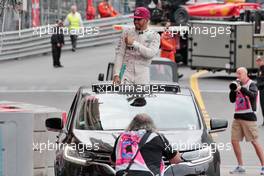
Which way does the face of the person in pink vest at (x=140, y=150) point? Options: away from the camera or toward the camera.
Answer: away from the camera

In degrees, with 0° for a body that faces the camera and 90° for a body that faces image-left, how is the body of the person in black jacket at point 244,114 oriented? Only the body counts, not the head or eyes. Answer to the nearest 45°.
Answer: approximately 45°

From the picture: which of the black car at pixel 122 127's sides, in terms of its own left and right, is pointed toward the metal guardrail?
back

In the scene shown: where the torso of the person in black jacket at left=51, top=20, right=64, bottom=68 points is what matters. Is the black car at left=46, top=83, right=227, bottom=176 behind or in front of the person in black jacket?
in front

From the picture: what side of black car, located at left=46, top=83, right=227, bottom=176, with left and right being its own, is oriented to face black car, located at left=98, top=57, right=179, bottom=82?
back

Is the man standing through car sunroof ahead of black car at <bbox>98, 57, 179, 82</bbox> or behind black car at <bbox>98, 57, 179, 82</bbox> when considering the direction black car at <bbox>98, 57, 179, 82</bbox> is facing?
ahead

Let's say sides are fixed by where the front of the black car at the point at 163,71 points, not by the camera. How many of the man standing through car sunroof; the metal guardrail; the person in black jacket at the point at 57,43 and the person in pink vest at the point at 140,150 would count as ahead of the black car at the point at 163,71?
2

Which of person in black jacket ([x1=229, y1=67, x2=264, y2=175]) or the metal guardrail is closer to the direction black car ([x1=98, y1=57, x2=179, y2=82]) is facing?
the person in black jacket

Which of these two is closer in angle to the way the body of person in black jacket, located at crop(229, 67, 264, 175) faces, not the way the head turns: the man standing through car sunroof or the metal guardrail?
the man standing through car sunroof

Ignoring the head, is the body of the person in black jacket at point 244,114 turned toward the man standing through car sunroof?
yes
